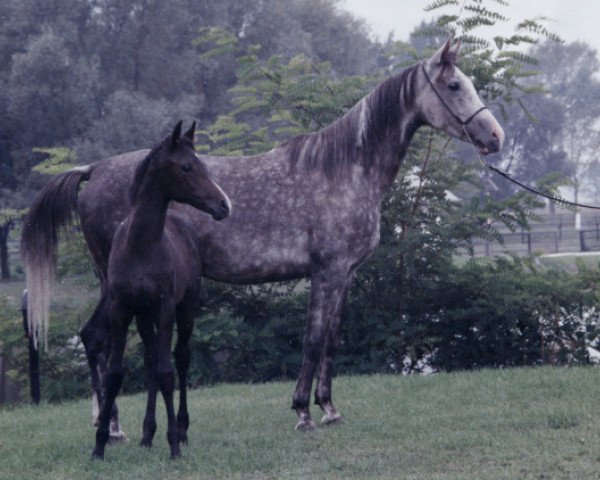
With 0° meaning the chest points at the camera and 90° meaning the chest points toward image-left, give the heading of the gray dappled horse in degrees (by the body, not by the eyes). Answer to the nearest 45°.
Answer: approximately 270°

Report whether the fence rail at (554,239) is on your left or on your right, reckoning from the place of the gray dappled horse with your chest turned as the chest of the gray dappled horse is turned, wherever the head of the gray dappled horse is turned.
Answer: on your left
